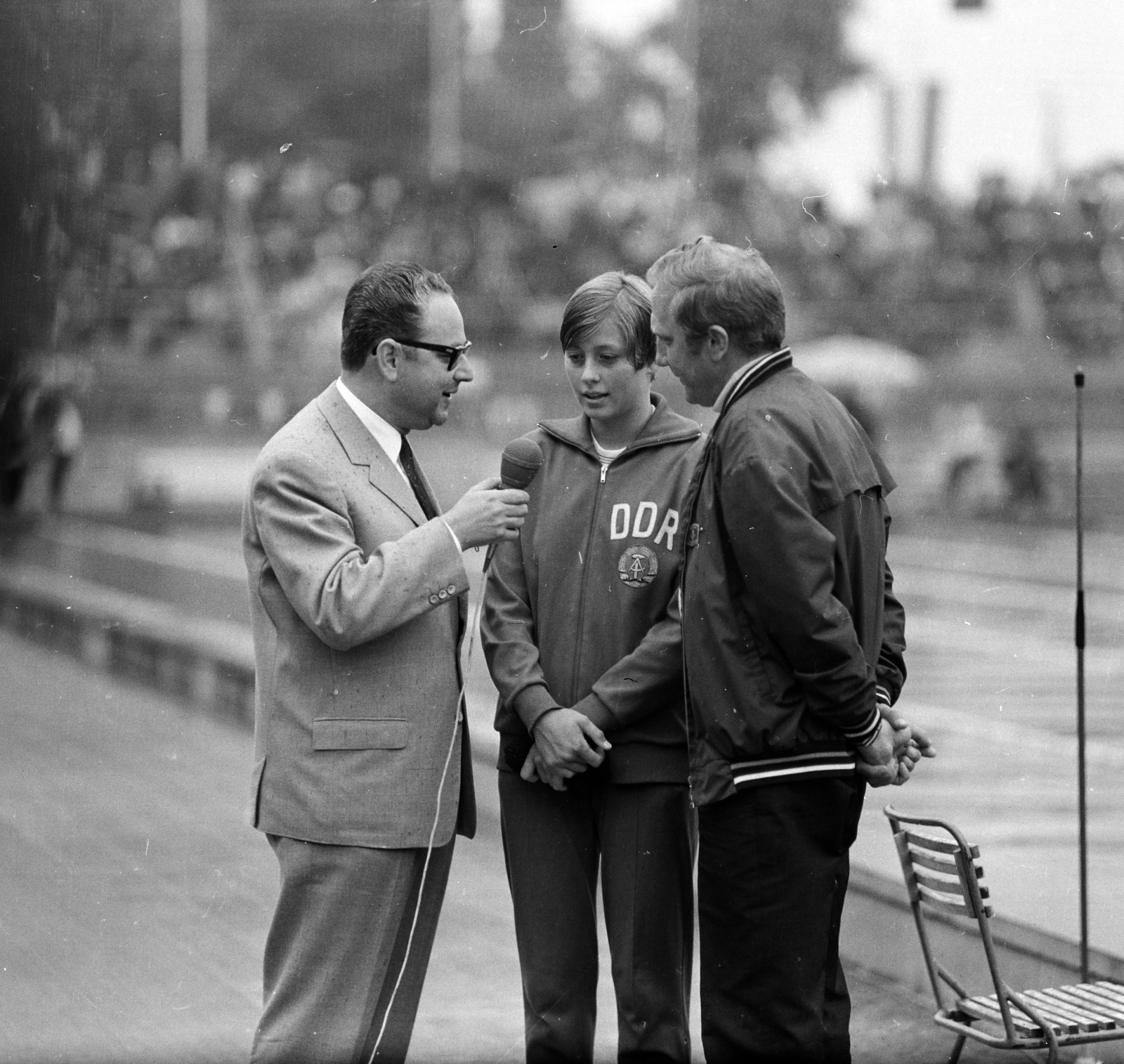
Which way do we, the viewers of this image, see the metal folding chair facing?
facing away from the viewer and to the right of the viewer

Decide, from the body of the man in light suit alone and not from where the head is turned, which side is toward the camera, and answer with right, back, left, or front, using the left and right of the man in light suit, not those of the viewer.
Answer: right

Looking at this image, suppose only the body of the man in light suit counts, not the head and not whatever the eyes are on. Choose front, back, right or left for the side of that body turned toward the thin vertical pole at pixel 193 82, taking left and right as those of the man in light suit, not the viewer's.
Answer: left

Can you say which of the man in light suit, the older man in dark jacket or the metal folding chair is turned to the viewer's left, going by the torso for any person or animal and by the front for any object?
the older man in dark jacket

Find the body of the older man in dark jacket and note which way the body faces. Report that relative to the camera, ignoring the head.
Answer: to the viewer's left

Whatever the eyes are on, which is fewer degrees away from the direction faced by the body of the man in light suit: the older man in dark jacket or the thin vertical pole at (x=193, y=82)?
the older man in dark jacket

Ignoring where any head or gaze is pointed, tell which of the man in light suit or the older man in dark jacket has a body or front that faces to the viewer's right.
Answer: the man in light suit

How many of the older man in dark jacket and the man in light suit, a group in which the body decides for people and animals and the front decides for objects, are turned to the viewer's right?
1

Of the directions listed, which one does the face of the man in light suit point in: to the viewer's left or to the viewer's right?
to the viewer's right

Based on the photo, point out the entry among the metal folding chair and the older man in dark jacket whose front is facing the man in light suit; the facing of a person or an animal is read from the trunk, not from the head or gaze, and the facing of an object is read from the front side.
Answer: the older man in dark jacket
